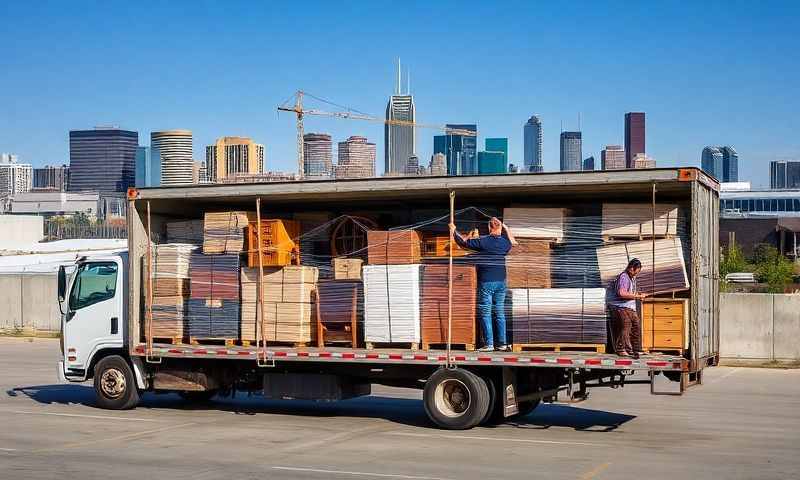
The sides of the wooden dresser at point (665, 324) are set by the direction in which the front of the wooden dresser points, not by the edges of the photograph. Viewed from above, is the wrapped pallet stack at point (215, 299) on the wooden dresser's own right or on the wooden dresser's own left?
on the wooden dresser's own right

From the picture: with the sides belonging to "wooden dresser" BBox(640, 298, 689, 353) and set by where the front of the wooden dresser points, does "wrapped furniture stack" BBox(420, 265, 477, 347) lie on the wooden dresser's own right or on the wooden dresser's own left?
on the wooden dresser's own right

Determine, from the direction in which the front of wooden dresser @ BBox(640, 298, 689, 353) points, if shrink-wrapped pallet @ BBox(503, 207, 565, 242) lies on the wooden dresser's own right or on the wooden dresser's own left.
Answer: on the wooden dresser's own right

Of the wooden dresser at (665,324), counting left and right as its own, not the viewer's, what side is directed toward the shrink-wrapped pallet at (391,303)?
right

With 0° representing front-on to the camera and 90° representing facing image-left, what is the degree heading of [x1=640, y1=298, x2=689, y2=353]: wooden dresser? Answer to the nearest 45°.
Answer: approximately 0°

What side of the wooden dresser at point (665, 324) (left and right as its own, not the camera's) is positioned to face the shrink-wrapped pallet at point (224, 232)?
right

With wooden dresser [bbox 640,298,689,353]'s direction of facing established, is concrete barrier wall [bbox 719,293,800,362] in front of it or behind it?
behind

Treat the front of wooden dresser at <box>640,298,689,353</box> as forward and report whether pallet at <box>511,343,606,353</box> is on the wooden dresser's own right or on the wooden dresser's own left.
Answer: on the wooden dresser's own right

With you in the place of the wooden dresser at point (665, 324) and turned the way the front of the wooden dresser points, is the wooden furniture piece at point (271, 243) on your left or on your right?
on your right
